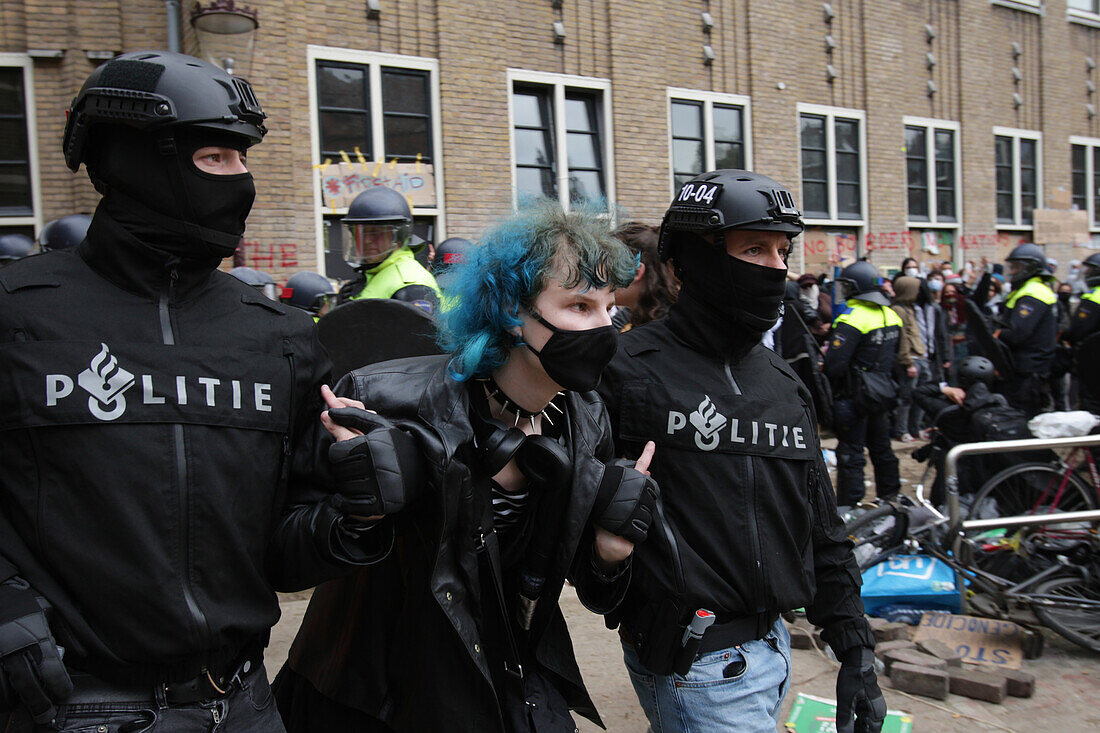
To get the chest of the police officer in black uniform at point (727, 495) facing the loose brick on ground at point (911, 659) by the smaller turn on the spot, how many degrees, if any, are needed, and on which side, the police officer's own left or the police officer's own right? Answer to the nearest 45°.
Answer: approximately 135° to the police officer's own left

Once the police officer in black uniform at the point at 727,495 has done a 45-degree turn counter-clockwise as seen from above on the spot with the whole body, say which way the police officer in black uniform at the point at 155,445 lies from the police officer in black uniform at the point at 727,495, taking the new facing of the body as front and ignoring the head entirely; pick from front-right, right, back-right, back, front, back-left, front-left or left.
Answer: back-right

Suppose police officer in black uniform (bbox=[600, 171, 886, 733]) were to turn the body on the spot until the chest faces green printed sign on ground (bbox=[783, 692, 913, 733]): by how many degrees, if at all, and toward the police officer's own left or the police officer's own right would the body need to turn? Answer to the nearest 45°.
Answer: approximately 135° to the police officer's own left

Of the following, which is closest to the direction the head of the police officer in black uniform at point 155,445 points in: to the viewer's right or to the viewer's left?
to the viewer's right

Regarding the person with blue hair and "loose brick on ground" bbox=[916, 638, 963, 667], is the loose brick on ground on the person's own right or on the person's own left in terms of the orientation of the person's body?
on the person's own left

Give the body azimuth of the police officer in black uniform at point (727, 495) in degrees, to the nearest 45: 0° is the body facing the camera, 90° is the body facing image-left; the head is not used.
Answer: approximately 315°

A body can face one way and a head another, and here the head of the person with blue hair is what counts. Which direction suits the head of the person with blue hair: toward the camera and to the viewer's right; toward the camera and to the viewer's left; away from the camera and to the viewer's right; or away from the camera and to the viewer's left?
toward the camera and to the viewer's right
